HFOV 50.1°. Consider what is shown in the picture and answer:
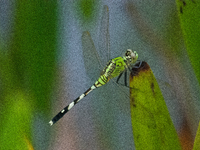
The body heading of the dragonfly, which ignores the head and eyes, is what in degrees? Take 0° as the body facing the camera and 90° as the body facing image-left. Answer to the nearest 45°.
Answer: approximately 270°
